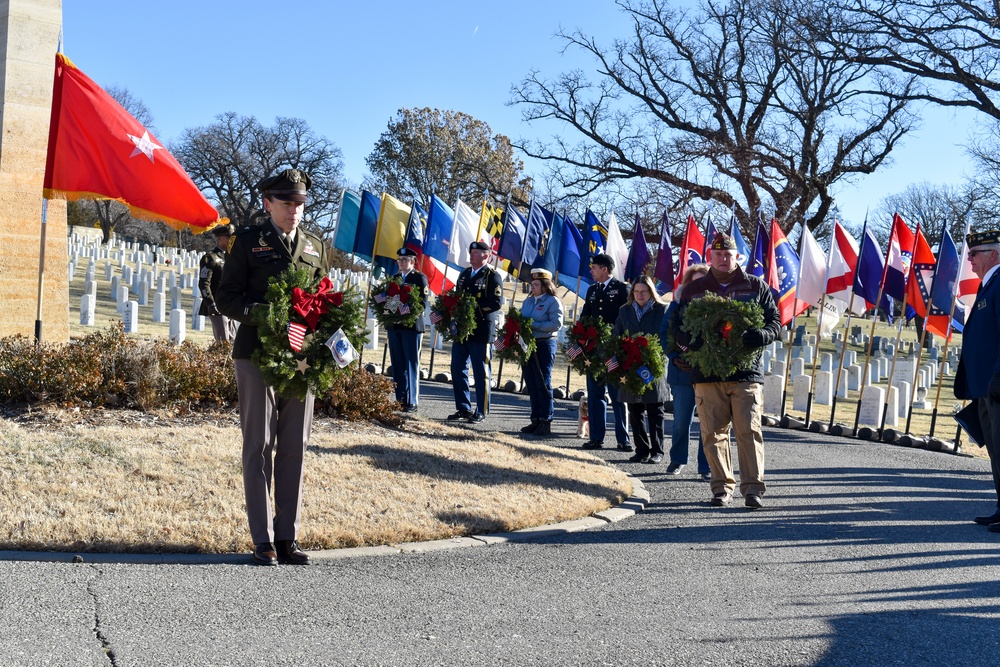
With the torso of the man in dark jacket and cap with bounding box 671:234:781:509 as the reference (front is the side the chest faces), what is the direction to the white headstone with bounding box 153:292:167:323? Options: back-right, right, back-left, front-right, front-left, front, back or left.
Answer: back-right

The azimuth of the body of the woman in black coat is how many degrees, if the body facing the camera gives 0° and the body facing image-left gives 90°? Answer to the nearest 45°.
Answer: approximately 45°

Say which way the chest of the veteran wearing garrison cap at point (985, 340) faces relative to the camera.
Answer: to the viewer's left

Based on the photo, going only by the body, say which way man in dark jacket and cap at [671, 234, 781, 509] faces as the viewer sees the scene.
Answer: toward the camera

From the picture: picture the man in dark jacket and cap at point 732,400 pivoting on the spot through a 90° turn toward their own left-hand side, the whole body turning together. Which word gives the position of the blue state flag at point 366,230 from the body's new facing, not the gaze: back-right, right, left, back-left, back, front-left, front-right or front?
back-left

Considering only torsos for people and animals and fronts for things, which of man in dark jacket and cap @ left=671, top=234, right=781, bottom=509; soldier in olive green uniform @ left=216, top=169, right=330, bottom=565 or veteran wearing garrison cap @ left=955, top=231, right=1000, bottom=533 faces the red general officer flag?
the veteran wearing garrison cap

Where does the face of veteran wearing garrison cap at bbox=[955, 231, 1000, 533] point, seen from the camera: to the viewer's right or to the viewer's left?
to the viewer's left

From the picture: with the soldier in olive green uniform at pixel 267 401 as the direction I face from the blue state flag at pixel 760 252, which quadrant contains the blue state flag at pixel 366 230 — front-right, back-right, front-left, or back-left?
front-right

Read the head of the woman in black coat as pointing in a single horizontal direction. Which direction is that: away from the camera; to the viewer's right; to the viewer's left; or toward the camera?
toward the camera

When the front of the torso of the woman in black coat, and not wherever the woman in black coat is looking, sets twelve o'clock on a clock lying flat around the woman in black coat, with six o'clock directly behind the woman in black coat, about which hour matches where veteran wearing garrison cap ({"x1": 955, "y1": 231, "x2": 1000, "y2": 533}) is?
The veteran wearing garrison cap is roughly at 11 o'clock from the woman in black coat.

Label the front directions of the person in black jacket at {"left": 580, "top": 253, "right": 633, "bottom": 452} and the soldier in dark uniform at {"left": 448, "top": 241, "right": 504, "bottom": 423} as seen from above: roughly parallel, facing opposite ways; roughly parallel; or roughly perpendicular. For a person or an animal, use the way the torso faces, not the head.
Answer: roughly parallel

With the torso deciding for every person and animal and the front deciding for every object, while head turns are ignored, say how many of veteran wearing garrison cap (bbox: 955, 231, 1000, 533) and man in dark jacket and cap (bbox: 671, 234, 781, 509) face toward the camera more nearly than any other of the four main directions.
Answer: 1

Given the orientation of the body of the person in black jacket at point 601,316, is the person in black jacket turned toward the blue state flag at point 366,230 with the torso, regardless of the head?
no

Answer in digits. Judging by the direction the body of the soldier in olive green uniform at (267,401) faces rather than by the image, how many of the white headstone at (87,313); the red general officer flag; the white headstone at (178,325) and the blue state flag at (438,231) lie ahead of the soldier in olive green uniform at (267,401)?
0

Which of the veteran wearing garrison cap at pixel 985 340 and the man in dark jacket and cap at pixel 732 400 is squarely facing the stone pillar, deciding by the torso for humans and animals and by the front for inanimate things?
the veteran wearing garrison cap

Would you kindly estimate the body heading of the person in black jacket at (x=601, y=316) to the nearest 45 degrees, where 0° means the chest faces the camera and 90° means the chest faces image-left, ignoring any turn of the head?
approximately 45°
